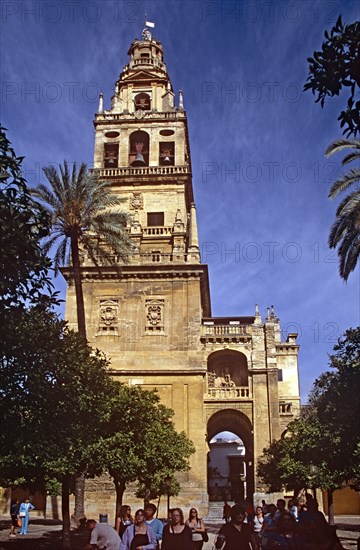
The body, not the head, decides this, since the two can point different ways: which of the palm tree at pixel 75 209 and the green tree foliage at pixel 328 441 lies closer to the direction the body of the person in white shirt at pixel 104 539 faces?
the palm tree

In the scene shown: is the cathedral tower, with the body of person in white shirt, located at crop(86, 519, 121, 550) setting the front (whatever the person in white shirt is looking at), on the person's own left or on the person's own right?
on the person's own right
